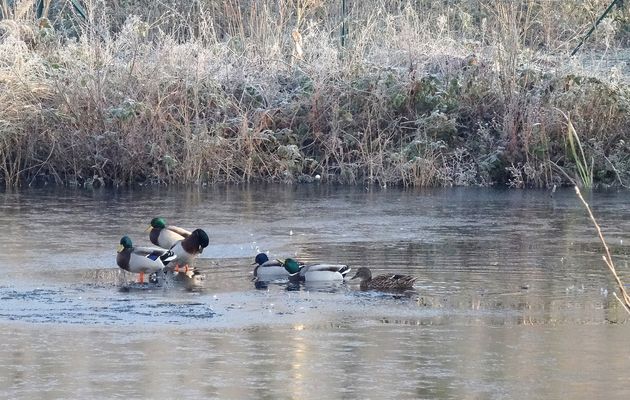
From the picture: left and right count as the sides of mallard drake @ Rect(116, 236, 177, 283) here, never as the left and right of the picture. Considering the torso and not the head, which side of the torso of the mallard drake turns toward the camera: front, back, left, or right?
left

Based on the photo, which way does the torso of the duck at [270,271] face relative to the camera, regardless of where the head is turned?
to the viewer's left

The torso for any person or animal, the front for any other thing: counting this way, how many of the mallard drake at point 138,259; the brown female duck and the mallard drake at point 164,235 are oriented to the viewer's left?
3

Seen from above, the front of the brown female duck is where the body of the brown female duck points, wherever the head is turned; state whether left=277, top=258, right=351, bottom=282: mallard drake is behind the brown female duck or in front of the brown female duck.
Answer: in front

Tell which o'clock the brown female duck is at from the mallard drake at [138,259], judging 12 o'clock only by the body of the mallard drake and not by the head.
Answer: The brown female duck is roughly at 7 o'clock from the mallard drake.

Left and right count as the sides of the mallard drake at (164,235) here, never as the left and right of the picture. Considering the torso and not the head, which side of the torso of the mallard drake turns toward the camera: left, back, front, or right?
left

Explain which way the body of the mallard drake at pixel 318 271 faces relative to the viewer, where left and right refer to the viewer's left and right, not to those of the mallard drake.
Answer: facing to the left of the viewer

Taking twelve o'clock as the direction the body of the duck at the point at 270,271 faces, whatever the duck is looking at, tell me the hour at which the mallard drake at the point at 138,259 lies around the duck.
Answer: The mallard drake is roughly at 12 o'clock from the duck.

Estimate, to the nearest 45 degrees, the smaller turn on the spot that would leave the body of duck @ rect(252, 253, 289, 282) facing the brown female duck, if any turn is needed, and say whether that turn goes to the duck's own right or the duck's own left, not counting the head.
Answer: approximately 135° to the duck's own left

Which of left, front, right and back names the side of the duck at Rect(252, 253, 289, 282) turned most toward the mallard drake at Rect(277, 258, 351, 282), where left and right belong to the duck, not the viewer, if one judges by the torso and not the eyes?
back

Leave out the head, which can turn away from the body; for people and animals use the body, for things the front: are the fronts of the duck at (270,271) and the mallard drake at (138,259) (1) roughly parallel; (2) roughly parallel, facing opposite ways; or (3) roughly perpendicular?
roughly parallel

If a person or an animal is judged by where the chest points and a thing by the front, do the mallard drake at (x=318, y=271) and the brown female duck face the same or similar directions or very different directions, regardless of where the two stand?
same or similar directions

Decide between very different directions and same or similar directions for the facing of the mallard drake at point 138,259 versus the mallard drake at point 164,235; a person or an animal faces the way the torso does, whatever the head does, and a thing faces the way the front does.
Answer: same or similar directions

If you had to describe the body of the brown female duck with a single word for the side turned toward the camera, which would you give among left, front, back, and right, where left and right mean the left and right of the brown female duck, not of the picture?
left

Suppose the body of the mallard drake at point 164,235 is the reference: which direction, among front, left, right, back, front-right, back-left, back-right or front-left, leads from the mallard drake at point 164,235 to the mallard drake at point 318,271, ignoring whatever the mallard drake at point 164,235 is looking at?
back-left

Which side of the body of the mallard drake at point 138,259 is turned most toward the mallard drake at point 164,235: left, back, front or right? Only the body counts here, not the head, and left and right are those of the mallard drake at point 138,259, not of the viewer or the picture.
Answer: right

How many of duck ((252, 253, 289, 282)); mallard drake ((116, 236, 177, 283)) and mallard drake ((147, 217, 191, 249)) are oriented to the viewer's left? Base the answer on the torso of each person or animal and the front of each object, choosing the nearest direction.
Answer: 3
